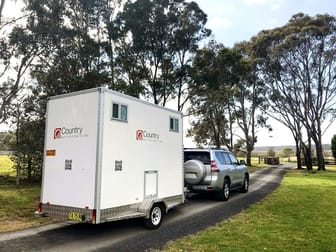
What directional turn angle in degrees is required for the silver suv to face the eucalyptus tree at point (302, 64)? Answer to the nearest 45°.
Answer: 0° — it already faces it

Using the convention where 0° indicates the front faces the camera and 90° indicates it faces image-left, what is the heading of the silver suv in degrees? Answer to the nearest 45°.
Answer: approximately 225°

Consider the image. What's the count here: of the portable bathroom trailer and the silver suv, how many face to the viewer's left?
0

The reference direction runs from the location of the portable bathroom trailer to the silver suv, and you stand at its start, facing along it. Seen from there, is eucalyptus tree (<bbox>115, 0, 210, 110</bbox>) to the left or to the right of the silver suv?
left

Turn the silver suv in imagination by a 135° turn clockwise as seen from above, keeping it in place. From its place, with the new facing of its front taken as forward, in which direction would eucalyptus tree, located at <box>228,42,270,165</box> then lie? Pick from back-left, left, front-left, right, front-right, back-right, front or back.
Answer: back

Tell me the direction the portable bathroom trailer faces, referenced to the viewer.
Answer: facing away from the viewer and to the right of the viewer

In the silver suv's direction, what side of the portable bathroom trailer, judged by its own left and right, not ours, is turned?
front

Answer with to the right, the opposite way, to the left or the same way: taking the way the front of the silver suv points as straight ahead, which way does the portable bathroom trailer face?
the same way

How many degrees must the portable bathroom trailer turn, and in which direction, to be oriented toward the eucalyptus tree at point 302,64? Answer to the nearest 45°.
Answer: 0° — it already faces it

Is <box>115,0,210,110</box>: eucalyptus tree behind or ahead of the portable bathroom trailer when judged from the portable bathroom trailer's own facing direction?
ahead
